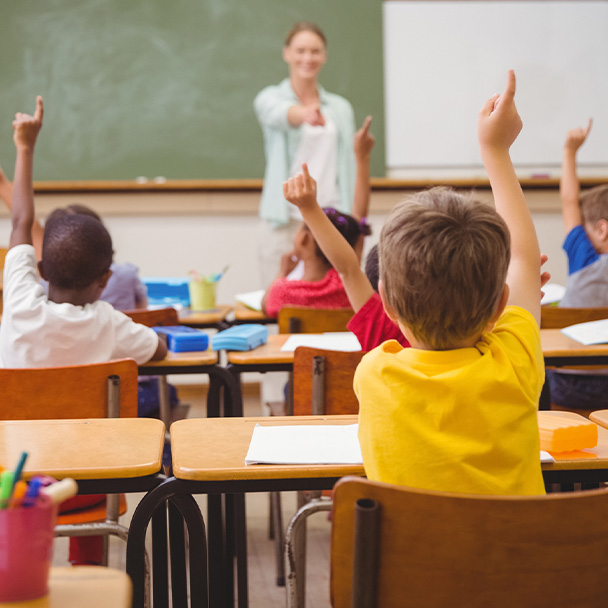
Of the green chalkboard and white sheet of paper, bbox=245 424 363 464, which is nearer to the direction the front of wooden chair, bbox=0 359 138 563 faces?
the green chalkboard

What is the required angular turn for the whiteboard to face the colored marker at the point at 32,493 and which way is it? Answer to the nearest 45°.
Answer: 0° — it already faces it

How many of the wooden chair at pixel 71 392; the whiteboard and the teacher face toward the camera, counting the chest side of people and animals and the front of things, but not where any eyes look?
2

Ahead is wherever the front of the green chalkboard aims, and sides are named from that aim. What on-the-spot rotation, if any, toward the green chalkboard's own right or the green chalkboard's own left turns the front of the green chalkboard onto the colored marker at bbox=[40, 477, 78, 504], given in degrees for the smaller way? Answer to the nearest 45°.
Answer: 0° — it already faces it

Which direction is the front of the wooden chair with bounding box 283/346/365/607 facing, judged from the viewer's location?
facing away from the viewer

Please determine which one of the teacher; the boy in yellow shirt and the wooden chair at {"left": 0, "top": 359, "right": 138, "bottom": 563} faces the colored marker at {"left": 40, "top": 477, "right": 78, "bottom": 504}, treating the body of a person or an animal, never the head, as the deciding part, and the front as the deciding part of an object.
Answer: the teacher

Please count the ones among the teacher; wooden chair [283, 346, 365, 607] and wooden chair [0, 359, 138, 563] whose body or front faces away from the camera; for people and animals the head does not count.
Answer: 2

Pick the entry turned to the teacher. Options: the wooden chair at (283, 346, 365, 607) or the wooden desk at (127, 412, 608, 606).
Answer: the wooden chair

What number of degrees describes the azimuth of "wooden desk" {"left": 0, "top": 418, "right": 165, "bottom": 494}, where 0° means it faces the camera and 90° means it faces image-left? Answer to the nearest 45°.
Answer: approximately 0°

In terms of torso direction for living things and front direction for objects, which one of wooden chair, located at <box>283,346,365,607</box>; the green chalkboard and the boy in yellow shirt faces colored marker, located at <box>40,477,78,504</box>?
the green chalkboard

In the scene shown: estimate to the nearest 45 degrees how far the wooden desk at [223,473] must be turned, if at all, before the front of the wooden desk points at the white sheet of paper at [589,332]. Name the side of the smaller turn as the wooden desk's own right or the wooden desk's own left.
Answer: approximately 135° to the wooden desk's own left

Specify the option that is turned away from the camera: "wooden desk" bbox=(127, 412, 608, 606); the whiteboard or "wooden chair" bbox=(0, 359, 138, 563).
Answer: the wooden chair

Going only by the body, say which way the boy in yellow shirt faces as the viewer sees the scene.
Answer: away from the camera
